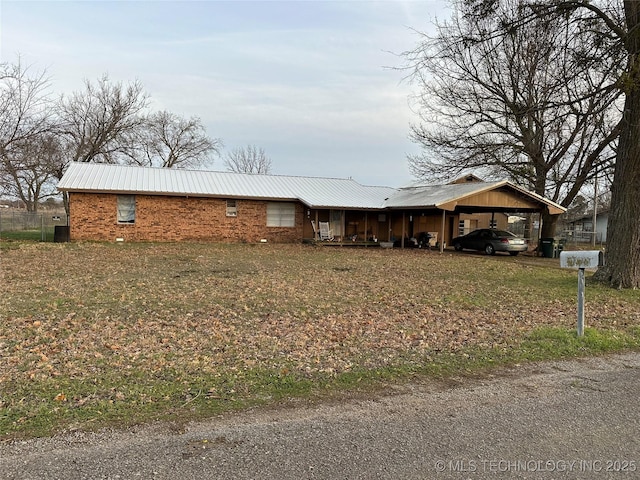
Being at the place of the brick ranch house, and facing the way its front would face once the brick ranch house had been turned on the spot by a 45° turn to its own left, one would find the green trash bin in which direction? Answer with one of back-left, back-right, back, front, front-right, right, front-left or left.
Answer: front

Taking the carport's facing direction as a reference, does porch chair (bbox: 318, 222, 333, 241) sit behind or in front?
behind

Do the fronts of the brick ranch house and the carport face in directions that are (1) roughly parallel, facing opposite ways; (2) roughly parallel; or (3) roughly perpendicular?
roughly parallel

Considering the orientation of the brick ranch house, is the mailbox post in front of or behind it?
in front

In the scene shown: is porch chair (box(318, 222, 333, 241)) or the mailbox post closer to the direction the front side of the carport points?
the mailbox post

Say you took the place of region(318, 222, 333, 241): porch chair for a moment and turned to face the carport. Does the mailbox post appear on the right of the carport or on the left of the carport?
right

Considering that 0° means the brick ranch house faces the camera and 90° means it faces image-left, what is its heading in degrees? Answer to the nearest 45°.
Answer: approximately 315°
